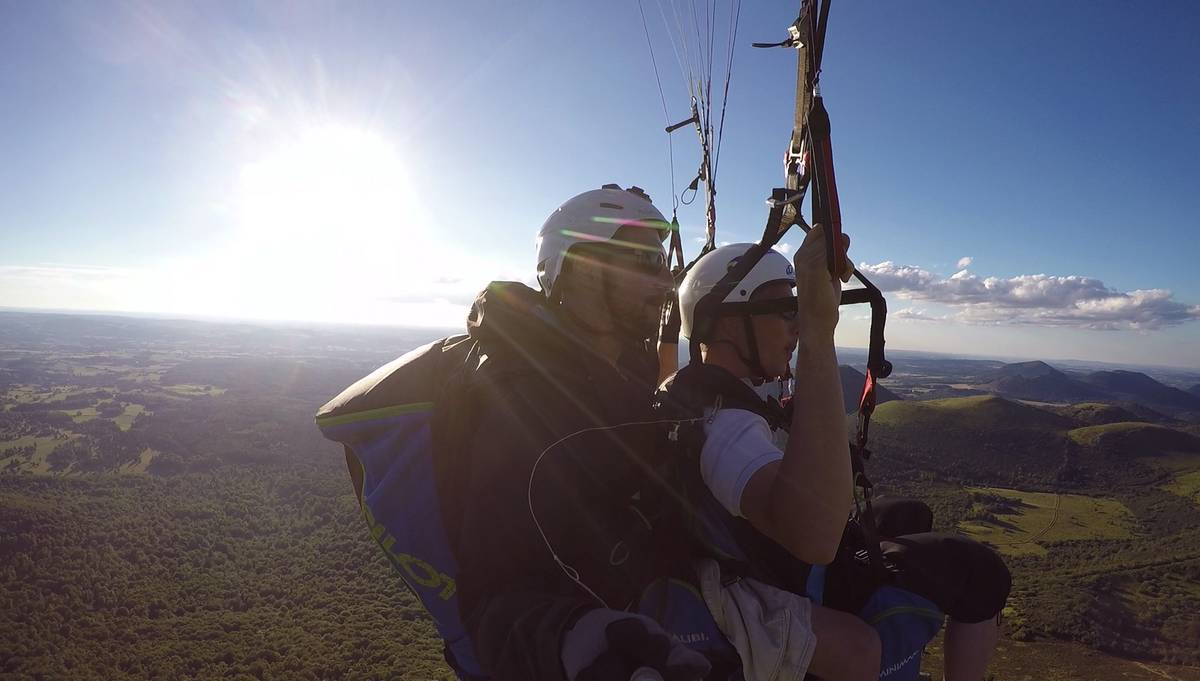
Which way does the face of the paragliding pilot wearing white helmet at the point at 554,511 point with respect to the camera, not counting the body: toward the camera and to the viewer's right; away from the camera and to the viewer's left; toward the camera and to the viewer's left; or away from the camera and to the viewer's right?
toward the camera and to the viewer's right

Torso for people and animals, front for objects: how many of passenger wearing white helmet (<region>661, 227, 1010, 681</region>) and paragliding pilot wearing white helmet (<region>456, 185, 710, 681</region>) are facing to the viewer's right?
2

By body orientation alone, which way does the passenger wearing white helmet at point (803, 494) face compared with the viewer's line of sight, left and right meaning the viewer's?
facing to the right of the viewer

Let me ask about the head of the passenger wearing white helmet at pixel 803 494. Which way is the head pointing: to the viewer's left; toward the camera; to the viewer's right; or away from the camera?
to the viewer's right

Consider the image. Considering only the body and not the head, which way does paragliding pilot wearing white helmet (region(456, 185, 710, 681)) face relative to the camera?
to the viewer's right

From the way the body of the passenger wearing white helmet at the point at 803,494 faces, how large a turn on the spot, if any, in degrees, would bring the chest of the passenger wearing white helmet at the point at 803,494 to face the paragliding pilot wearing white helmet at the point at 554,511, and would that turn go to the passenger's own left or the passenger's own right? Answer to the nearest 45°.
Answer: approximately 135° to the passenger's own right

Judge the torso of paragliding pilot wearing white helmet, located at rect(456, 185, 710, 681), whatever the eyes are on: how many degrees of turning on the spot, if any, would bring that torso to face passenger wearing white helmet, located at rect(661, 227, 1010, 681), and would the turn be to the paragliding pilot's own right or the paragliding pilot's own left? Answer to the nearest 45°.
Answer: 0° — they already face them
